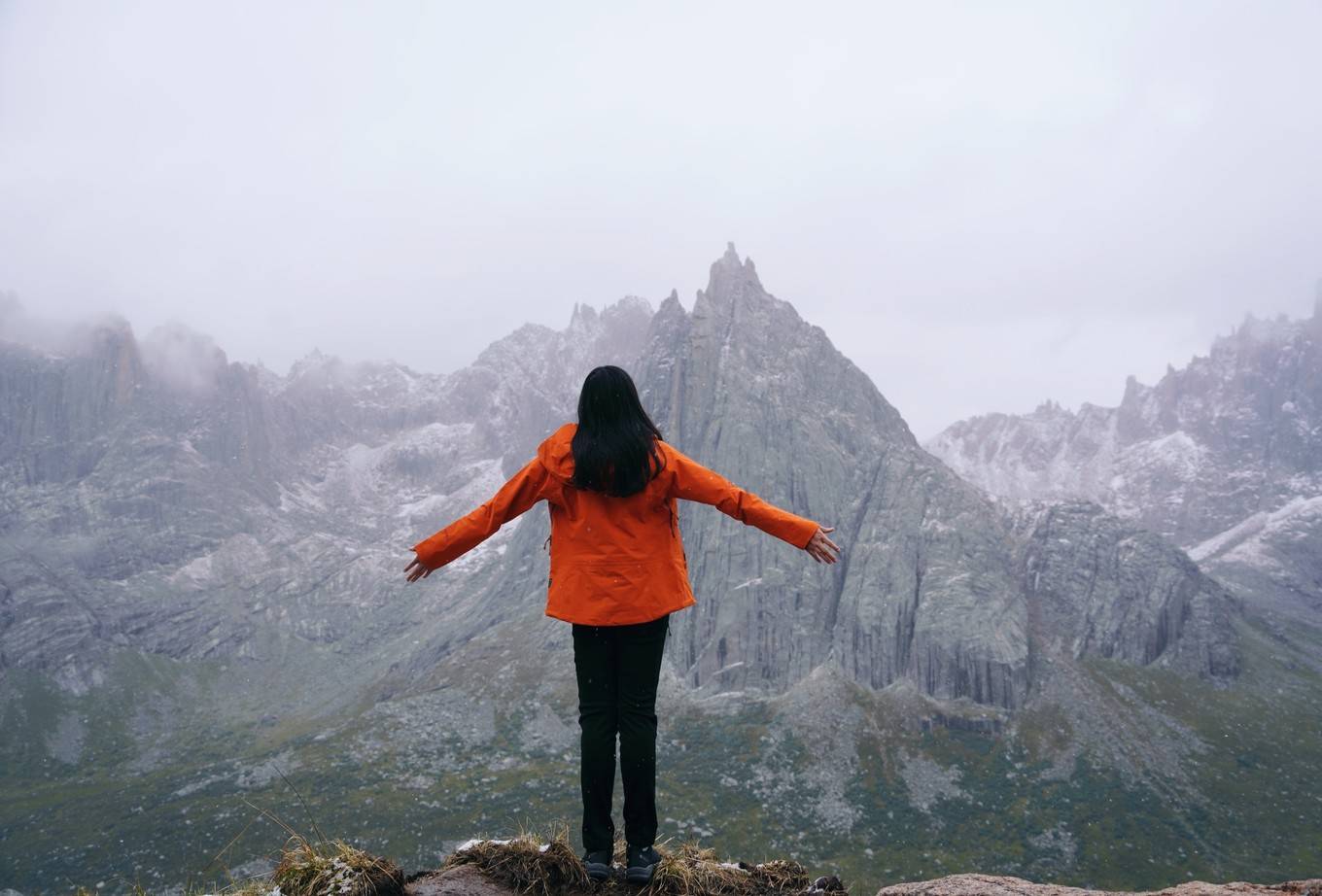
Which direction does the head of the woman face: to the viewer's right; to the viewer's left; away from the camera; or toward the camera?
away from the camera

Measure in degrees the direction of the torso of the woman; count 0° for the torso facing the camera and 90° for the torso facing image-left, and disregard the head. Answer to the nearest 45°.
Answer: approximately 180°

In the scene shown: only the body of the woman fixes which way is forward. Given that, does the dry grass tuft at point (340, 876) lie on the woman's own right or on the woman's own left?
on the woman's own left
